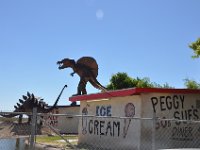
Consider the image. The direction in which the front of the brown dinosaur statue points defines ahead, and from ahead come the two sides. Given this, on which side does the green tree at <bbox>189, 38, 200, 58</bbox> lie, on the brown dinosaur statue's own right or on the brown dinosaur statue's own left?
on the brown dinosaur statue's own right

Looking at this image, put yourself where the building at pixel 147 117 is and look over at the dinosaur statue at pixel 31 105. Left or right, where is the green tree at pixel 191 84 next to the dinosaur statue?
right

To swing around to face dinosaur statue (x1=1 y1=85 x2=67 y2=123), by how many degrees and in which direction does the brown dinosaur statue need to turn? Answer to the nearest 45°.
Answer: approximately 45° to its left

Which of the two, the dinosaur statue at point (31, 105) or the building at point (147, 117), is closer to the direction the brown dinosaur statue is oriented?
the dinosaur statue

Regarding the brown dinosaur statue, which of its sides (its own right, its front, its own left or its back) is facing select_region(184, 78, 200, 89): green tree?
back

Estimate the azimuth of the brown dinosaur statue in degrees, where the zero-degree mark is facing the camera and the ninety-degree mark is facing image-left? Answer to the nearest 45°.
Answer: approximately 90°
